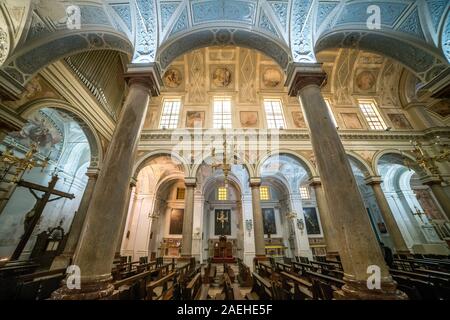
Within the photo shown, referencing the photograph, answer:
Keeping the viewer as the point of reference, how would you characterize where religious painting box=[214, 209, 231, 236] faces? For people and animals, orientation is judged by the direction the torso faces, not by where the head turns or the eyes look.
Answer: facing the viewer

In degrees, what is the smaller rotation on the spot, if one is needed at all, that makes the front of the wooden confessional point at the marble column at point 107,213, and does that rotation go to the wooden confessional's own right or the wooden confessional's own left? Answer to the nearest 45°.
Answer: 0° — it already faces it

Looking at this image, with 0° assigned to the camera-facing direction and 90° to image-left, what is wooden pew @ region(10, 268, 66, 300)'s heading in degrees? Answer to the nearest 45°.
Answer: approximately 135°

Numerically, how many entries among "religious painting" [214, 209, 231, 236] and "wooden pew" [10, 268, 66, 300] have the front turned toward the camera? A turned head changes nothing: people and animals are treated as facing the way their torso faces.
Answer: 1

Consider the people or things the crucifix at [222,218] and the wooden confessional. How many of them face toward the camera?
2

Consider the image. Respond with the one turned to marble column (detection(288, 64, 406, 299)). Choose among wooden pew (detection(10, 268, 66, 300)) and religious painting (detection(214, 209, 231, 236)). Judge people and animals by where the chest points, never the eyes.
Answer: the religious painting

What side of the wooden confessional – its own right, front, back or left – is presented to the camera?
front

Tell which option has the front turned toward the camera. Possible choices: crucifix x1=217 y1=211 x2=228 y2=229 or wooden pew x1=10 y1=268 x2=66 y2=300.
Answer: the crucifix

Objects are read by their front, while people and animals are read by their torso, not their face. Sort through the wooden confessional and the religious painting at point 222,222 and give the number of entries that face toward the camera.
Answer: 2

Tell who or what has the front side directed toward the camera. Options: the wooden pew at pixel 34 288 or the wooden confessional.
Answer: the wooden confessional
